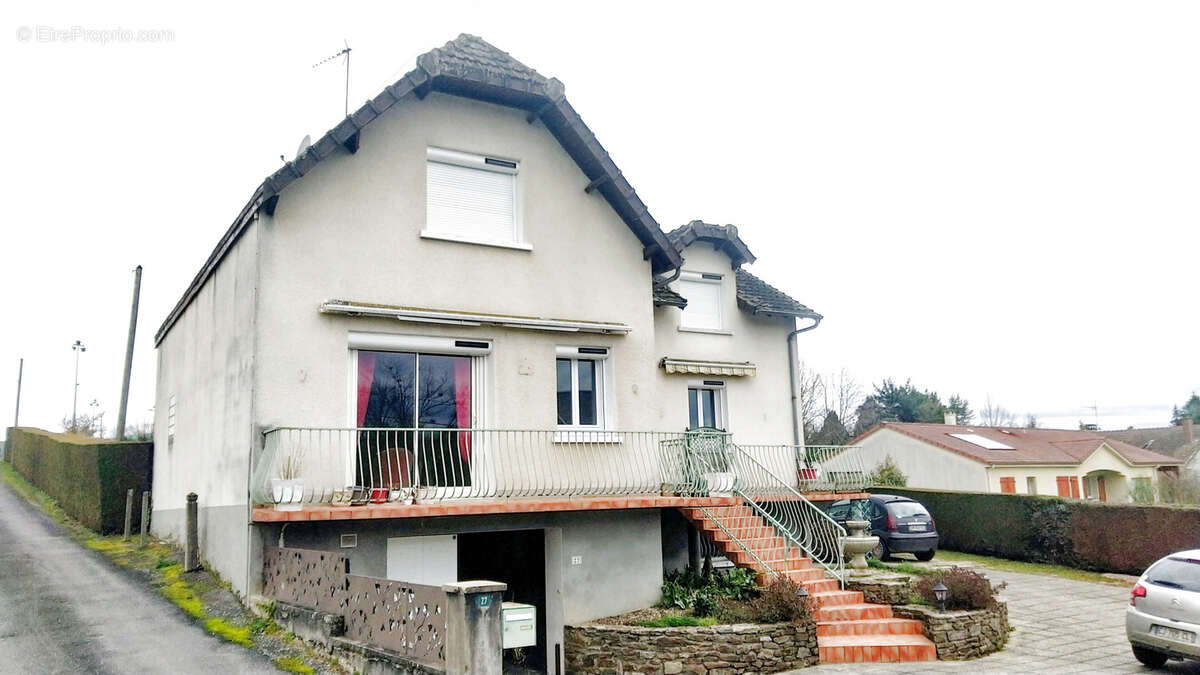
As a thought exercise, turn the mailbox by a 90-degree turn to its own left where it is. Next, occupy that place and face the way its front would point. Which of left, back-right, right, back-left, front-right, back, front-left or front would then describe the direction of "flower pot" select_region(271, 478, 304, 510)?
back-left

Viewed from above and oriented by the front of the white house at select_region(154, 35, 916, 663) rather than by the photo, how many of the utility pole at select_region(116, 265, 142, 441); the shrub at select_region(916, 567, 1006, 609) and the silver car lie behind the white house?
1

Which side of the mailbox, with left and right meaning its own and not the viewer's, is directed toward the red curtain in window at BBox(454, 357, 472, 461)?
back

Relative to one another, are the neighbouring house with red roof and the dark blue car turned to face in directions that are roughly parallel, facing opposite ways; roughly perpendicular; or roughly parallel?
roughly parallel, facing opposite ways

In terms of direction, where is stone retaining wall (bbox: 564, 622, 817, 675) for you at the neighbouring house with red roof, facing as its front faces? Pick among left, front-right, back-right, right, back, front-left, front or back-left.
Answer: front-right

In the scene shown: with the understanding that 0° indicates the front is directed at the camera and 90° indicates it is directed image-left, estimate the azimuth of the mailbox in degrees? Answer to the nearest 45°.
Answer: approximately 0°

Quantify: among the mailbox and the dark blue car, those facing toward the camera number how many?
1

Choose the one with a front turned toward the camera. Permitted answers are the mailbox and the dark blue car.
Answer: the mailbox

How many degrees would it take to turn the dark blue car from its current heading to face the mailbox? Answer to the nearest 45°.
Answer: approximately 135° to its left

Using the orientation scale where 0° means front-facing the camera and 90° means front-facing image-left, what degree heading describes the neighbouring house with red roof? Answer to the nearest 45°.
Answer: approximately 315°

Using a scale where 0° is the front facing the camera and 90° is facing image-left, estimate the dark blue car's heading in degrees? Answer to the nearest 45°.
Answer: approximately 135°
